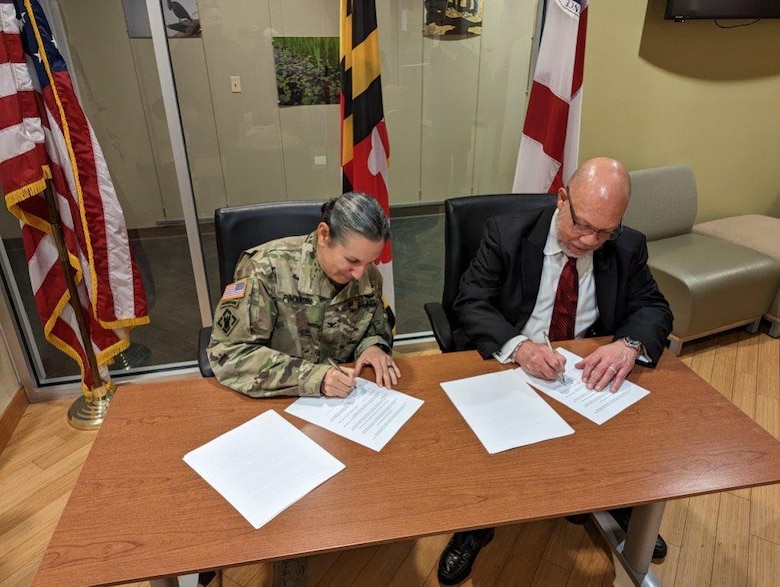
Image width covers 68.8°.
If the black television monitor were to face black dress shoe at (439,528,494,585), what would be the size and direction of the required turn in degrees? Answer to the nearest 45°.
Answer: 0° — it already faces it

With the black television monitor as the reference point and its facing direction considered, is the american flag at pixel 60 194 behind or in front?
in front

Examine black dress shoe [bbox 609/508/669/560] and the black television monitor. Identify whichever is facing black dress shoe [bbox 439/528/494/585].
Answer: the black television monitor

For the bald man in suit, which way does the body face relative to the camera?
toward the camera

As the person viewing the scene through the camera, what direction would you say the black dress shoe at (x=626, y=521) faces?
facing the viewer and to the right of the viewer

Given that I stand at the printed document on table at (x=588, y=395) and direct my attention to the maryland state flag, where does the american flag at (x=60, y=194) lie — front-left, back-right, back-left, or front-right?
front-left

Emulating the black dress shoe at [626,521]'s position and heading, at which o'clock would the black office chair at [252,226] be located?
The black office chair is roughly at 4 o'clock from the black dress shoe.

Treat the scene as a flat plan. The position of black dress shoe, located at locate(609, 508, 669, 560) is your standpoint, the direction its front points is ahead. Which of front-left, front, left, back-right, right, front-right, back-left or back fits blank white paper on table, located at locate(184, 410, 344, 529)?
right

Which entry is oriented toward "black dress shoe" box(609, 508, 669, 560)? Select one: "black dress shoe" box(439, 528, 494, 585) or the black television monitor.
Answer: the black television monitor

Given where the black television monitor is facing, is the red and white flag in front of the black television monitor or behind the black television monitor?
in front

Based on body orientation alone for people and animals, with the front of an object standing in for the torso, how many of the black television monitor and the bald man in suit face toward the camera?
2
